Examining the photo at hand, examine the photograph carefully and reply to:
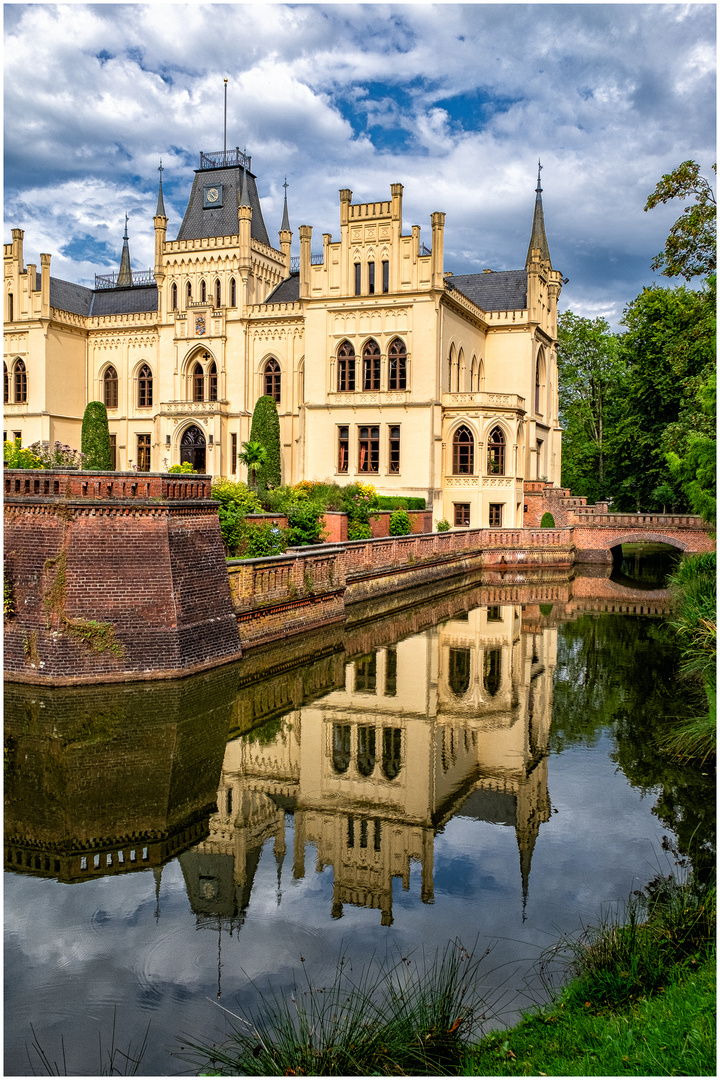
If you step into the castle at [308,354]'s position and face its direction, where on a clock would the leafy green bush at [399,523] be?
The leafy green bush is roughly at 10 o'clock from the castle.

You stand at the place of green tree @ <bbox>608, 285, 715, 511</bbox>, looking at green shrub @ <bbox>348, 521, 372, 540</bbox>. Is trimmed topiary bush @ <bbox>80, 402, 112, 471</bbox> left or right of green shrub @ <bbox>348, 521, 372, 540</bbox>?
right

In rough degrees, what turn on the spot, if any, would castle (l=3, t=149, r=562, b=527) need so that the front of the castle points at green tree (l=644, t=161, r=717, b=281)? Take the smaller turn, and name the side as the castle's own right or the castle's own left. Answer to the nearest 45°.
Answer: approximately 45° to the castle's own left

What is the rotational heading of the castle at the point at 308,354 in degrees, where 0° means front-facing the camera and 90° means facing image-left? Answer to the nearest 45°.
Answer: approximately 45°

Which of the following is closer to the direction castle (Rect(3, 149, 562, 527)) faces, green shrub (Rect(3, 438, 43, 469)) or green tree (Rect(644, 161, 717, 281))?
the green shrub

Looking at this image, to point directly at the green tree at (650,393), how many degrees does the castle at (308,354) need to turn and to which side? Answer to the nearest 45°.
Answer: approximately 135° to its left

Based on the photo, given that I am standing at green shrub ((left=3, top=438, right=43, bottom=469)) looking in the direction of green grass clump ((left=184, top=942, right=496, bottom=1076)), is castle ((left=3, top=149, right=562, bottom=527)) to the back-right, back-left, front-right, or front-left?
back-left
